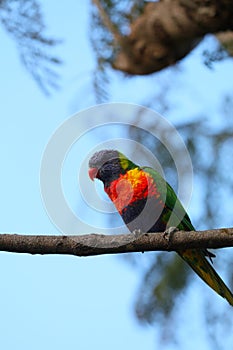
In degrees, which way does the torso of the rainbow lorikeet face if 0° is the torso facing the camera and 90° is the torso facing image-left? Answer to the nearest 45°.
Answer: approximately 45°
